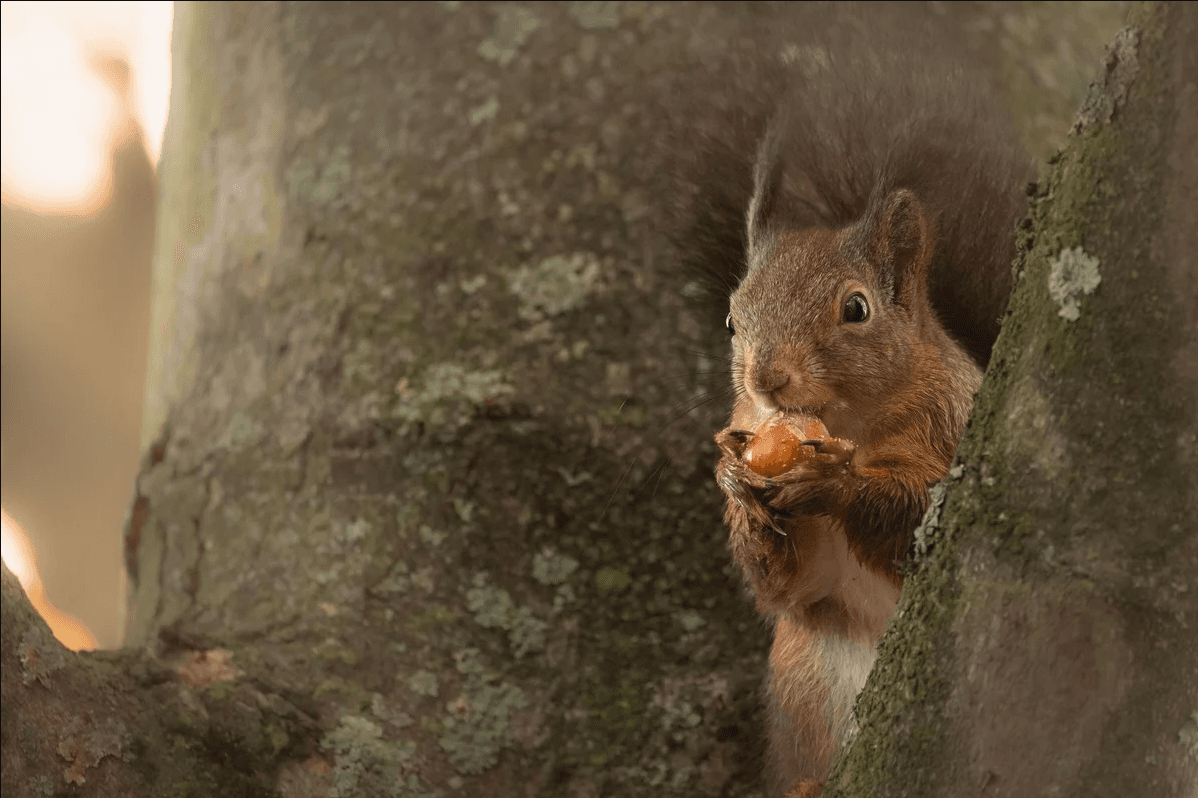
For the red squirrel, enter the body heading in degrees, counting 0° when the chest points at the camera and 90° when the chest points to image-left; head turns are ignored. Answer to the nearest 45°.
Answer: approximately 45°
